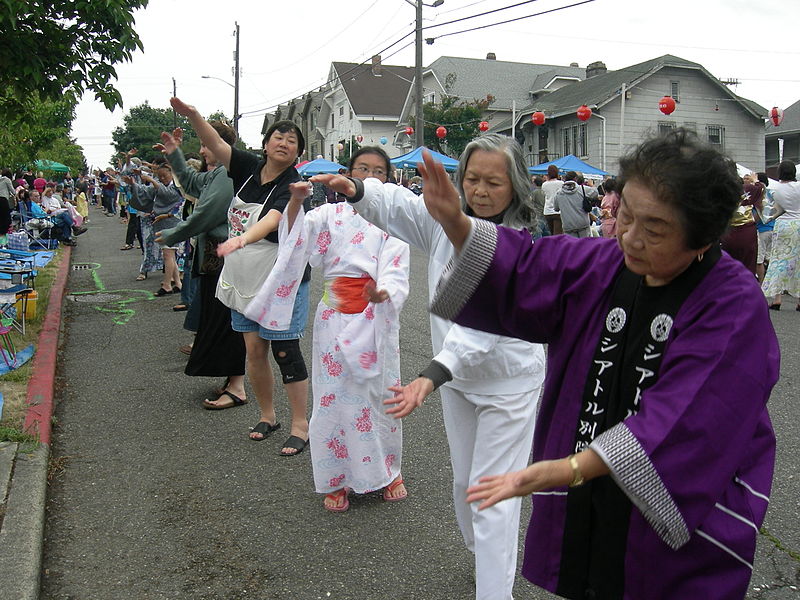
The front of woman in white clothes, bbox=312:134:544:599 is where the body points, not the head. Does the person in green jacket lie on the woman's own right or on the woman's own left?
on the woman's own right

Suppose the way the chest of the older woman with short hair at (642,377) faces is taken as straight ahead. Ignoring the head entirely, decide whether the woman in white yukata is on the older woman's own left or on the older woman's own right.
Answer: on the older woman's own right

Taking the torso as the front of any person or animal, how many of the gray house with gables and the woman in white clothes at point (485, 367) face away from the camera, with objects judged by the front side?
0

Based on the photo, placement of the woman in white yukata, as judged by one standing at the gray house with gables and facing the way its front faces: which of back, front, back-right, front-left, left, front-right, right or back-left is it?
front-left

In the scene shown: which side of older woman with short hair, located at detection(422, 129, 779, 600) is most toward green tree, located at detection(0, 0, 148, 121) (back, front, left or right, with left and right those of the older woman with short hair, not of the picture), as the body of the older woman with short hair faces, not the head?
right

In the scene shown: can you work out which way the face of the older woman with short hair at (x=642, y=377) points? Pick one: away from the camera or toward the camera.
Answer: toward the camera

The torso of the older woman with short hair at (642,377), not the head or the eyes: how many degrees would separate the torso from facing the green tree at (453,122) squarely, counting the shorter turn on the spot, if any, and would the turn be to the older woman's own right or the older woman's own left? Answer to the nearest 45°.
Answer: approximately 135° to the older woman's own right

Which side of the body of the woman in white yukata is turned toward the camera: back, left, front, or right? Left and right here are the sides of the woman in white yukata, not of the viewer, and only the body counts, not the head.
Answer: front

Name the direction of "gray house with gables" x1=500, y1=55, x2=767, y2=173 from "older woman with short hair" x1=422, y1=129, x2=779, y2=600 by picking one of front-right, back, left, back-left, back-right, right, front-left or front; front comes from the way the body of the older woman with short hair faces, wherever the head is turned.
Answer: back-right

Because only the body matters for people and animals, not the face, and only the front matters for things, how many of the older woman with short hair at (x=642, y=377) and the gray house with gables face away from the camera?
0

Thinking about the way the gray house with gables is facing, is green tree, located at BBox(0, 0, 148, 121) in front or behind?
in front

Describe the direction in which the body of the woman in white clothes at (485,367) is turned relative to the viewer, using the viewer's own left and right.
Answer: facing the viewer and to the left of the viewer

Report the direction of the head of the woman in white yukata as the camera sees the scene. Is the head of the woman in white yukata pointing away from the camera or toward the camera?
toward the camera
